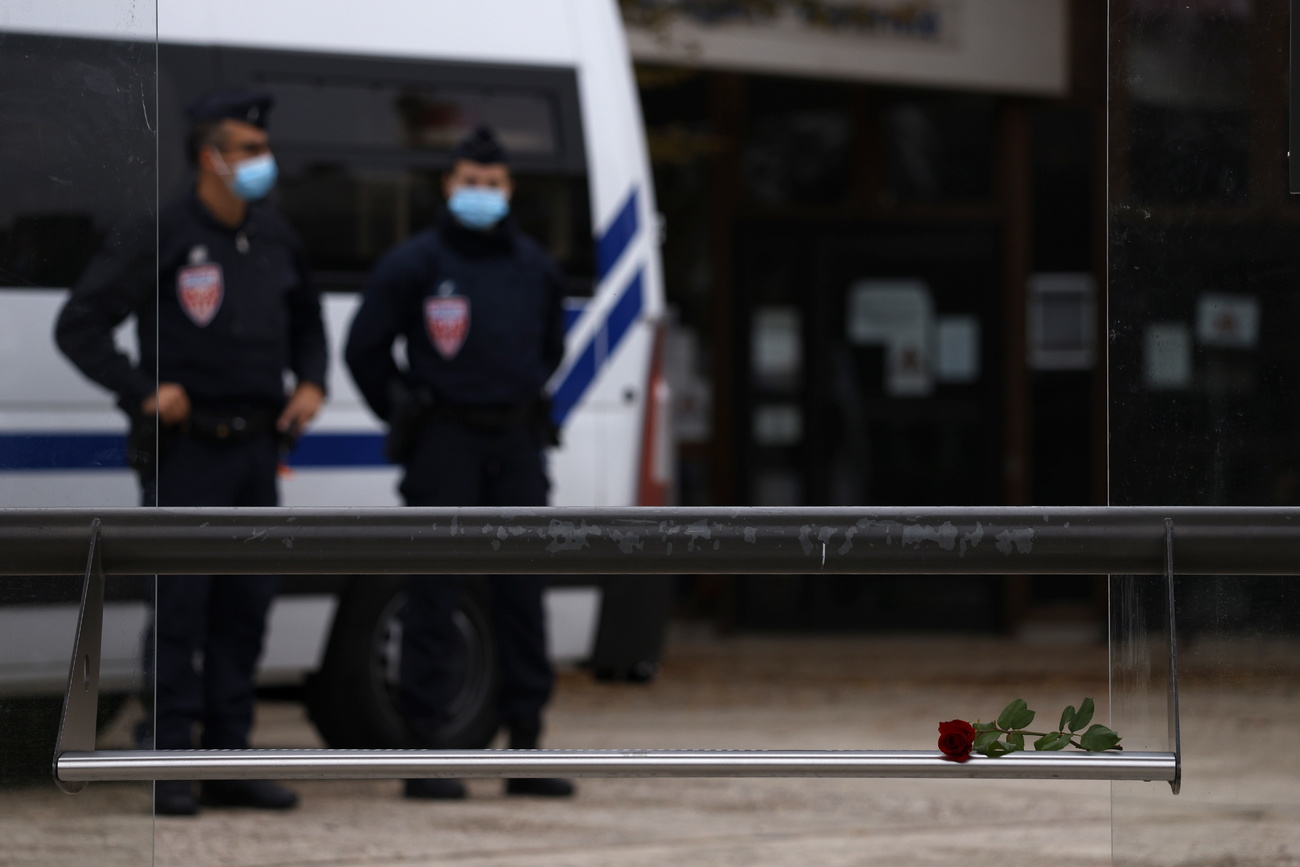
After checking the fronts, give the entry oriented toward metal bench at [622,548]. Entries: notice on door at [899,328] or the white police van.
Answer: the notice on door

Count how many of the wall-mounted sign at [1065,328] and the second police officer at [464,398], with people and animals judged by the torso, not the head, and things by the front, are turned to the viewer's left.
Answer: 0

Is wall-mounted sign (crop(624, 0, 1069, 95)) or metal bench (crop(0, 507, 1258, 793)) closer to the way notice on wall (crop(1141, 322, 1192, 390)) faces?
the metal bench

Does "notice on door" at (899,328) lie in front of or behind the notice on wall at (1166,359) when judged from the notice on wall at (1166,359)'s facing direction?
behind

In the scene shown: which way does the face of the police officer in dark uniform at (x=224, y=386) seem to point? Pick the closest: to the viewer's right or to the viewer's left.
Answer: to the viewer's right

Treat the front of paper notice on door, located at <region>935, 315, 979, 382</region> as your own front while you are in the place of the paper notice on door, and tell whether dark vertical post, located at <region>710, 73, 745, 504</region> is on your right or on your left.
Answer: on your right
